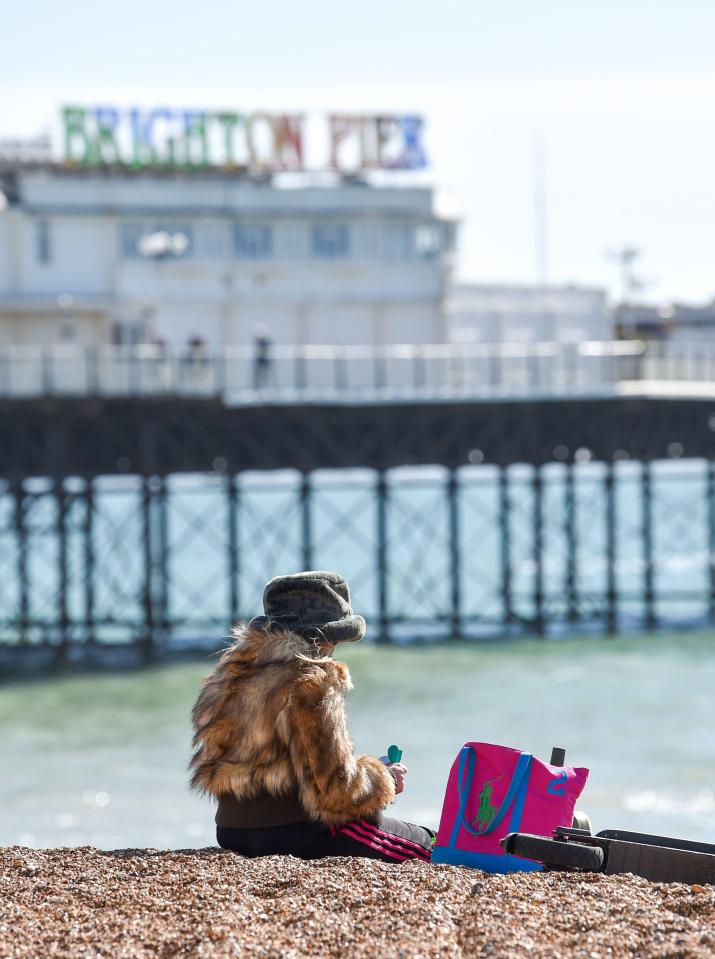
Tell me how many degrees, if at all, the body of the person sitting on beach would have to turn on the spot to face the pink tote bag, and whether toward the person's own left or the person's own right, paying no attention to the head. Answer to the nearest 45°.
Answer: approximately 45° to the person's own right

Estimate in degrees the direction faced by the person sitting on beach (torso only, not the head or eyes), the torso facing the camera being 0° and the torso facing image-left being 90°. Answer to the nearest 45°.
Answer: approximately 225°

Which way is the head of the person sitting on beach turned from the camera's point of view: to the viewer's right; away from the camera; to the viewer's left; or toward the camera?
to the viewer's right
